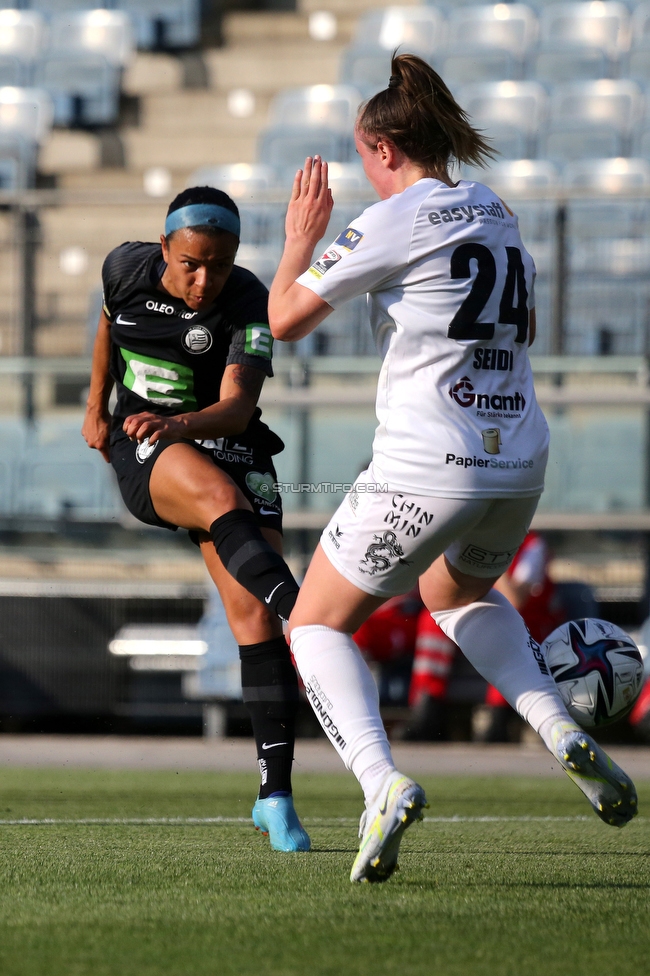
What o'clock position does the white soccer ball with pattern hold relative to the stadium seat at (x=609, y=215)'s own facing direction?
The white soccer ball with pattern is roughly at 12 o'clock from the stadium seat.

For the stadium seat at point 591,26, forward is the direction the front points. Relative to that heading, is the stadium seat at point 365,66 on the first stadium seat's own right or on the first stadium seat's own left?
on the first stadium seat's own right

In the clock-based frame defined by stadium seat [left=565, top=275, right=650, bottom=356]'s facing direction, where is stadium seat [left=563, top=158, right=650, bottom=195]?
stadium seat [left=563, top=158, right=650, bottom=195] is roughly at 6 o'clock from stadium seat [left=565, top=275, right=650, bottom=356].

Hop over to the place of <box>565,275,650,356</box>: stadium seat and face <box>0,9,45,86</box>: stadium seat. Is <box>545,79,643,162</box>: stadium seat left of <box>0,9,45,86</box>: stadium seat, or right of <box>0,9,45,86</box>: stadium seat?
right

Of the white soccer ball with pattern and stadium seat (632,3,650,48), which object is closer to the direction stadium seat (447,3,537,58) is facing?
the white soccer ball with pattern

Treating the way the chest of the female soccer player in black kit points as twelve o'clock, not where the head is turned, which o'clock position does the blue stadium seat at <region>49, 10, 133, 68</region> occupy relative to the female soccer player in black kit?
The blue stadium seat is roughly at 6 o'clock from the female soccer player in black kit.

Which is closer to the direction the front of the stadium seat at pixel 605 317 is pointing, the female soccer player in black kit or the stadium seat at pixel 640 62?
the female soccer player in black kit

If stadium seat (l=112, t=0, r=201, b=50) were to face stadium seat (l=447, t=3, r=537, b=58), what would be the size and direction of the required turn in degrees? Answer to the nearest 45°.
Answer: approximately 45° to its left

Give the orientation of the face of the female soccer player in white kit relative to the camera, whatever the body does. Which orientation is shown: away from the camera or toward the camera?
away from the camera

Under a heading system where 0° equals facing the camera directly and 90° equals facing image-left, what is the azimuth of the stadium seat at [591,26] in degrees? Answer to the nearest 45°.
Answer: approximately 0°

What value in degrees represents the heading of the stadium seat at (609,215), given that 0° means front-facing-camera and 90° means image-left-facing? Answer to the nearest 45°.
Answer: approximately 0°

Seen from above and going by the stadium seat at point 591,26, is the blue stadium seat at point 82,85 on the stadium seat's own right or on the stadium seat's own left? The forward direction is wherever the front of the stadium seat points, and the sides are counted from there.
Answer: on the stadium seat's own right
